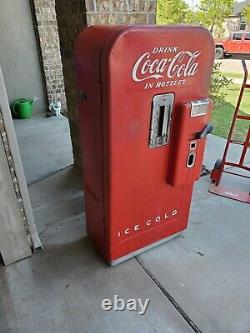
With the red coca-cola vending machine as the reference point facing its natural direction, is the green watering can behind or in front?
behind

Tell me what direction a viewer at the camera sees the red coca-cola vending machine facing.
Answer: facing the viewer and to the right of the viewer

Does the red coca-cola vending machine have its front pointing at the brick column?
no

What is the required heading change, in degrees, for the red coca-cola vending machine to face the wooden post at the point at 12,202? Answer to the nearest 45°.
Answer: approximately 135° to its right
